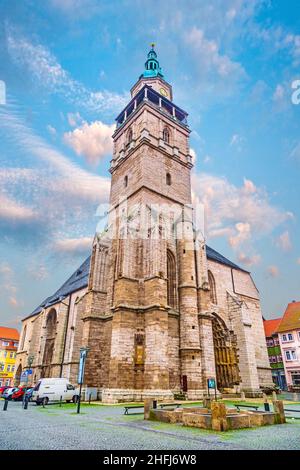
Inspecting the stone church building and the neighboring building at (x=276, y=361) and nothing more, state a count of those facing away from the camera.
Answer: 0

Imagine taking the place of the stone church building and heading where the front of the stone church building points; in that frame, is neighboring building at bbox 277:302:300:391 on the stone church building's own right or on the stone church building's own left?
on the stone church building's own left

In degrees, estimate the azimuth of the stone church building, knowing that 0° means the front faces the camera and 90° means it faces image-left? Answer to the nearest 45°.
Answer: approximately 315°

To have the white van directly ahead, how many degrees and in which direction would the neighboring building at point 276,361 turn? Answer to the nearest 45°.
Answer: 0° — it already faces it

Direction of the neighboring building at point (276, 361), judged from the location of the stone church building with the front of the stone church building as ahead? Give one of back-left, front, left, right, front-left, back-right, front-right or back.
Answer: left

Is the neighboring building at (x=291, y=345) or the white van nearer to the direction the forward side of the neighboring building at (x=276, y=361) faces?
the white van

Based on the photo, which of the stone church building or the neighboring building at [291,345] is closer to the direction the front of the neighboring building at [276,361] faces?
the stone church building

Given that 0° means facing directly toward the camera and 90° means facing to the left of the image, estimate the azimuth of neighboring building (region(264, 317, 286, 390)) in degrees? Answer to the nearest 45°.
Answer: approximately 45°
